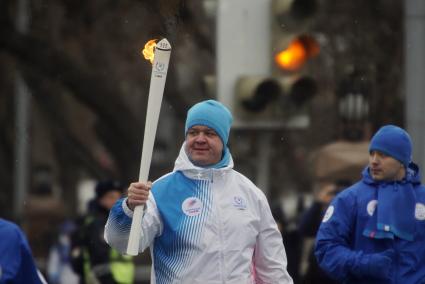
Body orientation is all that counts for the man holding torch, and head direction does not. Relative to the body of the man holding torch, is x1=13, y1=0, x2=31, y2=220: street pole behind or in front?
behind

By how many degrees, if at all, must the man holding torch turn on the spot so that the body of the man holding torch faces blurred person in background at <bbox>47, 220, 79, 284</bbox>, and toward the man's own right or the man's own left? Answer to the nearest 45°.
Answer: approximately 180°

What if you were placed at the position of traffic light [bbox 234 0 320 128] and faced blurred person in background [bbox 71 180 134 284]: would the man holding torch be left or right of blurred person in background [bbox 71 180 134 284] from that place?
left

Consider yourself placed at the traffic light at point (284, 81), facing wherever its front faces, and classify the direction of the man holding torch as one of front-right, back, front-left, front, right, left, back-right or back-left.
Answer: front-right

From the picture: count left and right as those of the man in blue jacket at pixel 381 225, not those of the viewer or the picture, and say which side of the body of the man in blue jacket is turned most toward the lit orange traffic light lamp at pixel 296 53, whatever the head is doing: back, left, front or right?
back

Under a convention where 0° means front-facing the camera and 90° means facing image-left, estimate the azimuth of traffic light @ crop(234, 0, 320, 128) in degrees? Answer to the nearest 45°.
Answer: approximately 315°

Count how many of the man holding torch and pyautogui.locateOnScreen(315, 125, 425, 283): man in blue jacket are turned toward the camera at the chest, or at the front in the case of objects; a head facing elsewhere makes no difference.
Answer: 2

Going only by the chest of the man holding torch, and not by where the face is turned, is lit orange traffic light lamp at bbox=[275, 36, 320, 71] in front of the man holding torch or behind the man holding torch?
behind

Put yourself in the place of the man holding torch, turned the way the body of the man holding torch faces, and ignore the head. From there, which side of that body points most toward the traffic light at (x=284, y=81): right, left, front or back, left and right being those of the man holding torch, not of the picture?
back
